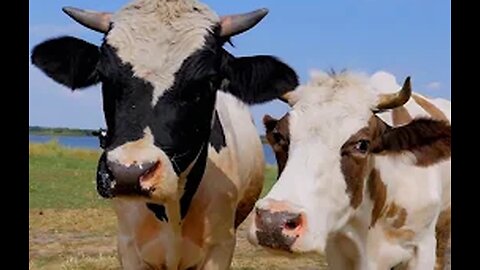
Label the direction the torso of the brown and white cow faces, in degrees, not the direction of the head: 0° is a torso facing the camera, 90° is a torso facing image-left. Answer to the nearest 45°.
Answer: approximately 45°
